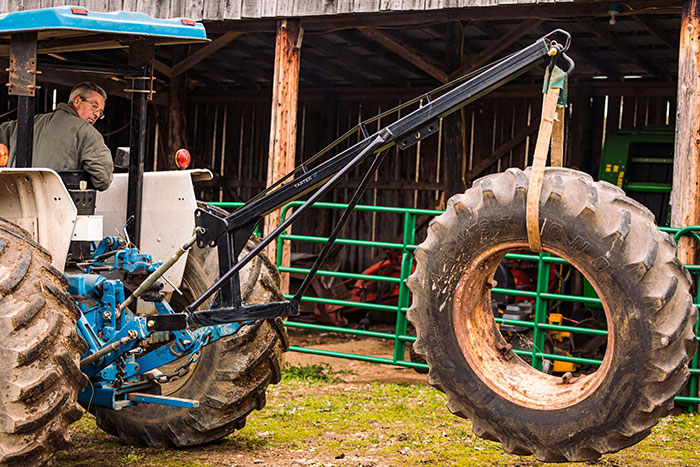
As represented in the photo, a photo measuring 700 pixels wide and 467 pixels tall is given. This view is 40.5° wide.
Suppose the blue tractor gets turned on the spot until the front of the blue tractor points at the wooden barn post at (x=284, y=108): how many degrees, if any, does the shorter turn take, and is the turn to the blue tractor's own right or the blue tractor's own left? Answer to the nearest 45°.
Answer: approximately 45° to the blue tractor's own right

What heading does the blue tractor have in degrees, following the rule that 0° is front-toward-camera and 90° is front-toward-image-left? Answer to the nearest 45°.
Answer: approximately 135°

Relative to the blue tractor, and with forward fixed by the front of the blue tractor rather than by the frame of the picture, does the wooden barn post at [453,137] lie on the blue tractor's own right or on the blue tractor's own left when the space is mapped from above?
on the blue tractor's own right

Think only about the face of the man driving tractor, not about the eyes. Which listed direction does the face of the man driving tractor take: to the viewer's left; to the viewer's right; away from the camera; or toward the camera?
to the viewer's right

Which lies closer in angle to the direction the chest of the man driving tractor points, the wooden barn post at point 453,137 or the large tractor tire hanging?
the wooden barn post

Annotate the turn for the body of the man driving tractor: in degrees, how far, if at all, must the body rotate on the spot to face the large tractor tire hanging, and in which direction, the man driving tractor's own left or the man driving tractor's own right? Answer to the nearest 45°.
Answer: approximately 135° to the man driving tractor's own right

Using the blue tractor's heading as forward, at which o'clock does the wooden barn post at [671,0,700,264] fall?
The wooden barn post is roughly at 4 o'clock from the blue tractor.

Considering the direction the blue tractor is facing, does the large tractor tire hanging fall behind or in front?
behind

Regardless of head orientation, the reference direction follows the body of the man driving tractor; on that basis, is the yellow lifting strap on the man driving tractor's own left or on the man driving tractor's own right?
on the man driving tractor's own right

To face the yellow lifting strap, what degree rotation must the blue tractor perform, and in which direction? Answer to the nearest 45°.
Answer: approximately 180°

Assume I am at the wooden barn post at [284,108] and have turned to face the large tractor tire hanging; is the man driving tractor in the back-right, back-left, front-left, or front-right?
front-right
